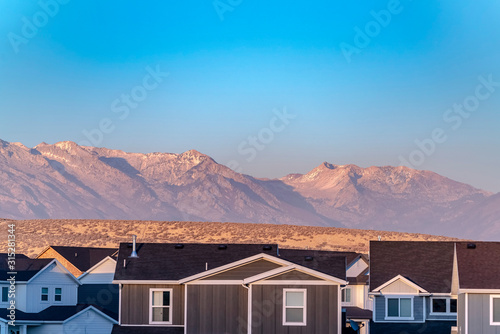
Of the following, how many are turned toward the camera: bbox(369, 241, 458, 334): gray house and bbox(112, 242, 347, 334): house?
2

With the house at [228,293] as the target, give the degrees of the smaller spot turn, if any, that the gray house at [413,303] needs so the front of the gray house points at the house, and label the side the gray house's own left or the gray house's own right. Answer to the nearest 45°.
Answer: approximately 45° to the gray house's own right

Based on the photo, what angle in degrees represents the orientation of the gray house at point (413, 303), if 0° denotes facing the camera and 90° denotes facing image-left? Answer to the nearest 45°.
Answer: approximately 0°

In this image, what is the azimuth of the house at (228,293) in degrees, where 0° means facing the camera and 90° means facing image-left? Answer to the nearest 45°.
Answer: approximately 0°

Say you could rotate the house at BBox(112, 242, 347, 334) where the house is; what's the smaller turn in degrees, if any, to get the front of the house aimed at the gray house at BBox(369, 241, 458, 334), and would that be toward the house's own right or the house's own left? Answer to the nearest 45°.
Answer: approximately 135° to the house's own left

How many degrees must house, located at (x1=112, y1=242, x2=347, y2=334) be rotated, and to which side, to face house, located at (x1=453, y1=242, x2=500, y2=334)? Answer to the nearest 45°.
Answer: approximately 90° to its left
